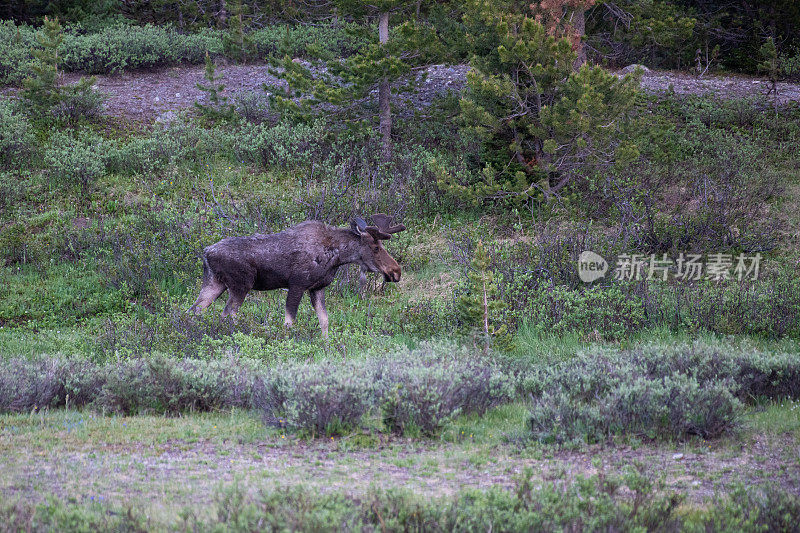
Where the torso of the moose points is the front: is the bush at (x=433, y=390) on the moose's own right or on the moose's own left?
on the moose's own right

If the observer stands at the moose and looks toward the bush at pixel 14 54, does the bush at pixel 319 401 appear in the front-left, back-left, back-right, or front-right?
back-left

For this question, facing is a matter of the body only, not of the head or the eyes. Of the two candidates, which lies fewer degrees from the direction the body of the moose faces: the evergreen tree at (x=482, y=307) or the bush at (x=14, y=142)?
the evergreen tree

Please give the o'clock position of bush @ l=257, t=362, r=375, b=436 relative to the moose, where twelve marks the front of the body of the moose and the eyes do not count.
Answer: The bush is roughly at 3 o'clock from the moose.

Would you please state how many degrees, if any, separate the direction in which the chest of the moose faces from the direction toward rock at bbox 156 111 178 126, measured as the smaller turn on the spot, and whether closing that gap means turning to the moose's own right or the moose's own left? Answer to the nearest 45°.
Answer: approximately 90° to the moose's own left

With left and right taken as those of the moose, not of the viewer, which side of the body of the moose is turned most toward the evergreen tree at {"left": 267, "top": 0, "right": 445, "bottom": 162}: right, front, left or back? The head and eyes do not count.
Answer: left

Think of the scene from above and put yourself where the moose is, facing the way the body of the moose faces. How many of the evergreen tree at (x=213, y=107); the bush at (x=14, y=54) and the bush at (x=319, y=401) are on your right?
1

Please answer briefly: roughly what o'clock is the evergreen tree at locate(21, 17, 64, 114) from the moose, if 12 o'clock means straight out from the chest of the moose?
The evergreen tree is roughly at 8 o'clock from the moose.

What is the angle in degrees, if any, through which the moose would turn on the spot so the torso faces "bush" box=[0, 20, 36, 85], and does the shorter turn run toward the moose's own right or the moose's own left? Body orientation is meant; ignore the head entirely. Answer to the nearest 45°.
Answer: approximately 135° to the moose's own left

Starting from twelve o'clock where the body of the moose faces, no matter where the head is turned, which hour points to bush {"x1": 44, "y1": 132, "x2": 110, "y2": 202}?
The bush is roughly at 8 o'clock from the moose.

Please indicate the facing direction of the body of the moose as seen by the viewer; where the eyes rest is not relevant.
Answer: to the viewer's right
